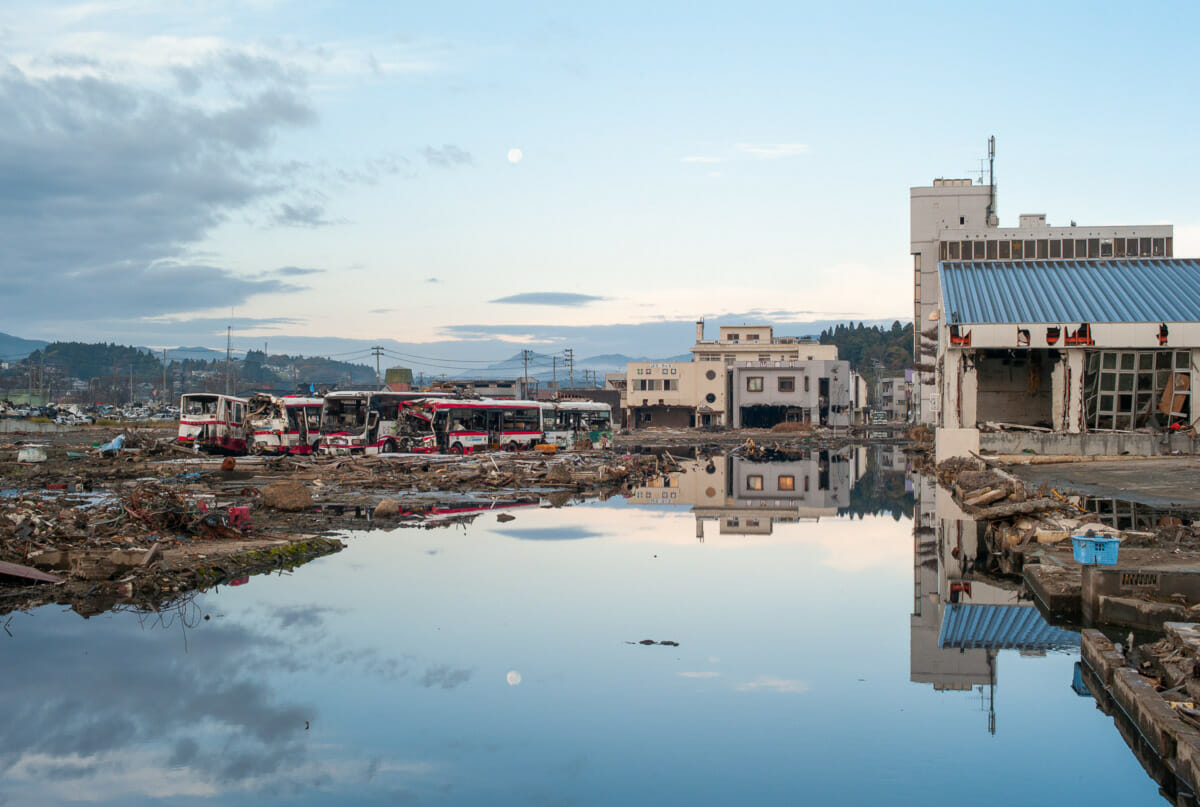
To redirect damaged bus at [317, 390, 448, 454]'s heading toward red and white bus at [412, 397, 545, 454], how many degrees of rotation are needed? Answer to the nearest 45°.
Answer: approximately 135° to its left

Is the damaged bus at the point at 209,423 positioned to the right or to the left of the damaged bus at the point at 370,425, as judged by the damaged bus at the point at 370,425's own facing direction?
on its right

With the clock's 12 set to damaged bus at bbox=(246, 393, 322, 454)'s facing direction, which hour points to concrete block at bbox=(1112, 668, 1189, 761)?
The concrete block is roughly at 10 o'clock from the damaged bus.

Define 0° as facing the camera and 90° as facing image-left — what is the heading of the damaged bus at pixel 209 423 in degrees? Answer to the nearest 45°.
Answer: approximately 45°

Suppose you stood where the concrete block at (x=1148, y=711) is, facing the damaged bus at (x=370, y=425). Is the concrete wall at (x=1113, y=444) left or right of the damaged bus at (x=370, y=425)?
right

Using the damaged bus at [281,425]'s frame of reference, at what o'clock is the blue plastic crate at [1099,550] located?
The blue plastic crate is roughly at 10 o'clock from the damaged bus.

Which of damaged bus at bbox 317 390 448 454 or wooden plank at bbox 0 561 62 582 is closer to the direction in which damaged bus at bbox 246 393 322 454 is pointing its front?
the wooden plank

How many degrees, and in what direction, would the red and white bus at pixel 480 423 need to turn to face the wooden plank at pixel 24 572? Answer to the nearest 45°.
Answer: approximately 45° to its left

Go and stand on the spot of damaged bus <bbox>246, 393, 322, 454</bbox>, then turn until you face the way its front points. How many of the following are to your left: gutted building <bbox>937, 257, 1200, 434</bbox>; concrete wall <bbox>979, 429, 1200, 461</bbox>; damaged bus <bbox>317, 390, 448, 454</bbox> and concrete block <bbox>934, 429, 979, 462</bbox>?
4

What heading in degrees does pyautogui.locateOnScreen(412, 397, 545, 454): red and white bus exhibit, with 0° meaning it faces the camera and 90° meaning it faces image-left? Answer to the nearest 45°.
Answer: approximately 45°

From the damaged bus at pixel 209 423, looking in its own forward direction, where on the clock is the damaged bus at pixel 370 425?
the damaged bus at pixel 370 425 is roughly at 8 o'clock from the damaged bus at pixel 209 423.

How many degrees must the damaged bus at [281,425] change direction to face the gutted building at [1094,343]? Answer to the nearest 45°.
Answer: approximately 90° to its left
